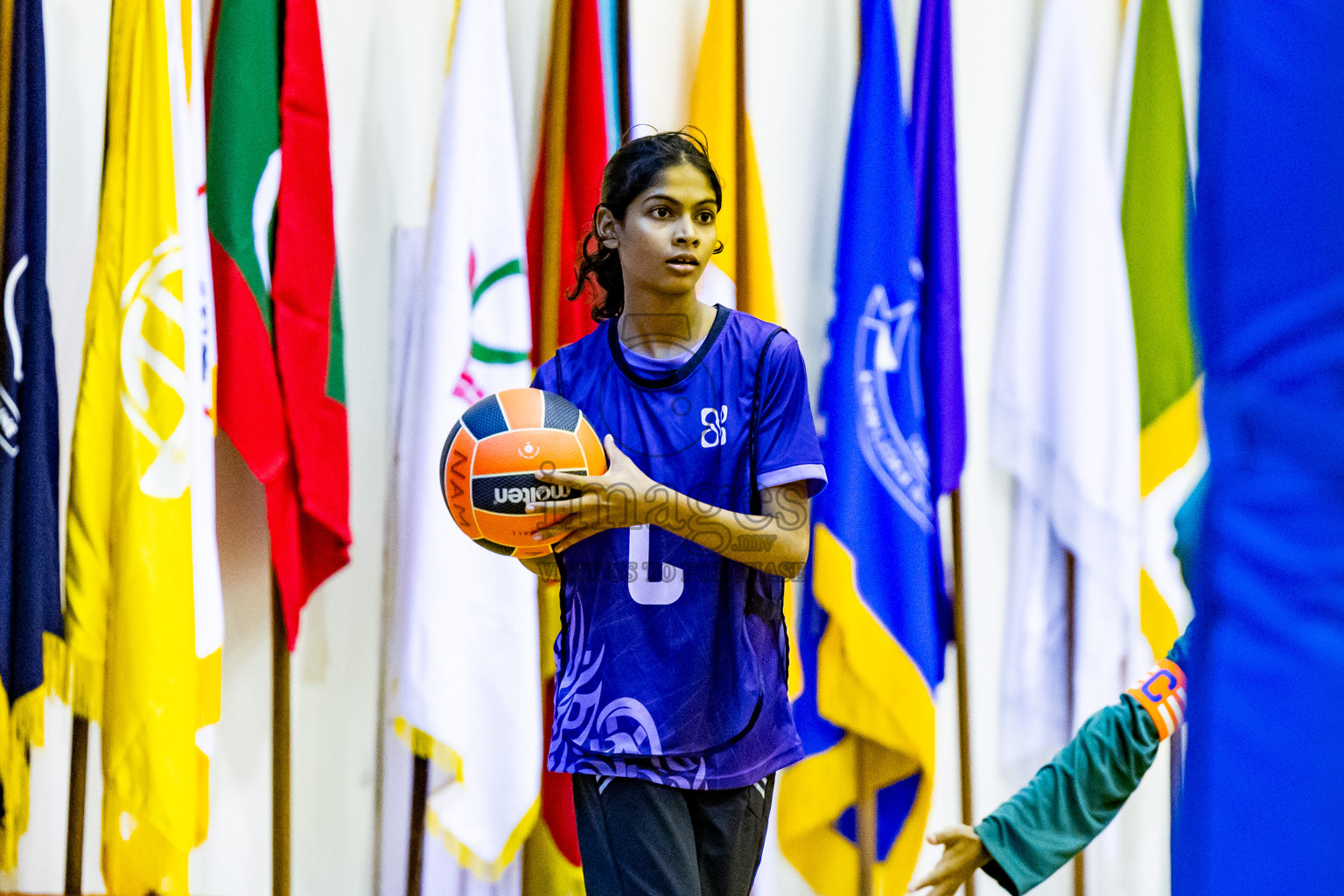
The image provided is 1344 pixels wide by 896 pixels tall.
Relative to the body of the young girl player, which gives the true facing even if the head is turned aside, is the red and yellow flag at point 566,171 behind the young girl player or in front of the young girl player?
behind

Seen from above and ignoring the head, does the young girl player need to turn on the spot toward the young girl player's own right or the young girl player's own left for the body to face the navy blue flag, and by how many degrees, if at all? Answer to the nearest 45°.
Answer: approximately 135° to the young girl player's own right

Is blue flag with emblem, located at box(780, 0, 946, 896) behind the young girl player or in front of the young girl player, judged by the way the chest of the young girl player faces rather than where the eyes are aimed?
behind

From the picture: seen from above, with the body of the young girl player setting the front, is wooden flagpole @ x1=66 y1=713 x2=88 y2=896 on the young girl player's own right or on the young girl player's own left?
on the young girl player's own right

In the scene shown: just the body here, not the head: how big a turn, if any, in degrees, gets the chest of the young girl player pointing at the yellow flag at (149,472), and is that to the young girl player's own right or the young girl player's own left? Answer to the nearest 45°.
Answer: approximately 135° to the young girl player's own right

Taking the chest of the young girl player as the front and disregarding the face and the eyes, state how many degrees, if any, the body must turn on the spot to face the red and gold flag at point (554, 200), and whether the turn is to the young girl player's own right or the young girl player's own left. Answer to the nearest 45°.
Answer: approximately 180°

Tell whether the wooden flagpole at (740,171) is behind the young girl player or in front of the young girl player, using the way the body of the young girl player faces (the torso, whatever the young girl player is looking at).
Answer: behind

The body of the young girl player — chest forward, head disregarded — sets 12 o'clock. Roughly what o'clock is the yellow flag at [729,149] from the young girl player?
The yellow flag is roughly at 6 o'clock from the young girl player.

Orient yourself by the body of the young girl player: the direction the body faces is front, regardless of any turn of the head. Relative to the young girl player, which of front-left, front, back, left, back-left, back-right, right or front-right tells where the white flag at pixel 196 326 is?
back-right

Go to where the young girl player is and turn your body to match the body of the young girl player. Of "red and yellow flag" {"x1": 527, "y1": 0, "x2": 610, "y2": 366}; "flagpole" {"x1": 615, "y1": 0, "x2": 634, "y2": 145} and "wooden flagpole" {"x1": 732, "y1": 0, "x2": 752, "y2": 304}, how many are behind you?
3

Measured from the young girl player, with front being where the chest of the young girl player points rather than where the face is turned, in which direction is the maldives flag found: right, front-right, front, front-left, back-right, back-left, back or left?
back-right

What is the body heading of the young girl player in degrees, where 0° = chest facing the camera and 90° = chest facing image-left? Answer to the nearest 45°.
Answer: approximately 0°

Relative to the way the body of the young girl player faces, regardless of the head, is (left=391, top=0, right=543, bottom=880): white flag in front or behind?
behind
